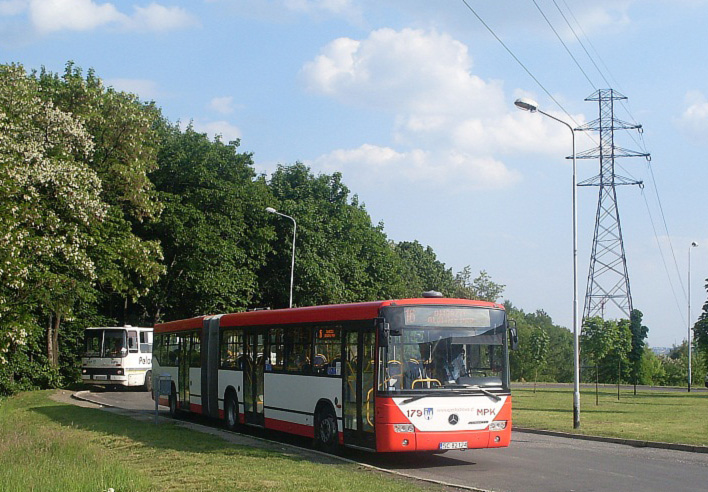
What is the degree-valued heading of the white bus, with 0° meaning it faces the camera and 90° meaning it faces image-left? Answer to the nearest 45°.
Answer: approximately 45°

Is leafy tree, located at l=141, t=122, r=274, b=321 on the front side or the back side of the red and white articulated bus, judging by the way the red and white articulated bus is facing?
on the back side

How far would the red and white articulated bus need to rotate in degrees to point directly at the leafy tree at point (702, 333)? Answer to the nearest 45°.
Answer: approximately 90° to its left

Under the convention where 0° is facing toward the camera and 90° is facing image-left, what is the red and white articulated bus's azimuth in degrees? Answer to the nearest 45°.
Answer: approximately 315°

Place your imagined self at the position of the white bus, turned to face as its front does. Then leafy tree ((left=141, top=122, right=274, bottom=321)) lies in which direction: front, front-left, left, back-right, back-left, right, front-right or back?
back

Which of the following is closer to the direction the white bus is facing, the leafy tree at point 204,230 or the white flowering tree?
the white flowering tree
